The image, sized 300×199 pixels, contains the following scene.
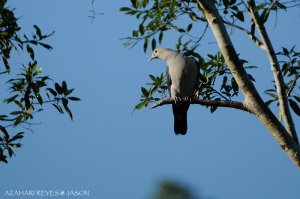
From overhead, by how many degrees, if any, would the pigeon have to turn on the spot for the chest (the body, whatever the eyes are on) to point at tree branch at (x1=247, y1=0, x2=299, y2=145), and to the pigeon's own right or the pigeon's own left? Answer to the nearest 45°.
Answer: approximately 45° to the pigeon's own left

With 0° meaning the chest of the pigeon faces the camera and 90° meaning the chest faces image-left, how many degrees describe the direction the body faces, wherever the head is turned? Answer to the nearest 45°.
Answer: approximately 45°
